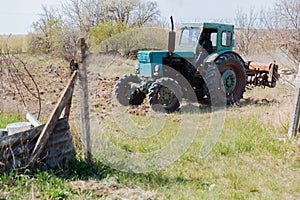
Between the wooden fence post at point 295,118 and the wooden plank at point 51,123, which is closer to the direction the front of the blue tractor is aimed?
the wooden plank

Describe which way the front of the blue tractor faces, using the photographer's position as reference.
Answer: facing the viewer and to the left of the viewer

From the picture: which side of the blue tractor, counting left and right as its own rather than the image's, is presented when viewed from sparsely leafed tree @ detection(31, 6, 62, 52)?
right

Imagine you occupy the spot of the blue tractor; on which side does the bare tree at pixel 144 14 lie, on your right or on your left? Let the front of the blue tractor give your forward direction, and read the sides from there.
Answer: on your right

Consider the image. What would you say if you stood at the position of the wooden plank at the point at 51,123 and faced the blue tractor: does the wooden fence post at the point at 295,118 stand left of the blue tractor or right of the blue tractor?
right

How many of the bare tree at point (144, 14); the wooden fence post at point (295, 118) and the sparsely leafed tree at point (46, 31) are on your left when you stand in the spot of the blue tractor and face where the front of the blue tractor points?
1

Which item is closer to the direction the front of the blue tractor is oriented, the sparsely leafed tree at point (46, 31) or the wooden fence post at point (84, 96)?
the wooden fence post

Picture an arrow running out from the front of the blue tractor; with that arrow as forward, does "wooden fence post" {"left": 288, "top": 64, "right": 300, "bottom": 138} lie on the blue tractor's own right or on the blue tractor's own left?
on the blue tractor's own left

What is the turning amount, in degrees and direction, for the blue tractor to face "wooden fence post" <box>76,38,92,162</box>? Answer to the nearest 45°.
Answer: approximately 45° to its left

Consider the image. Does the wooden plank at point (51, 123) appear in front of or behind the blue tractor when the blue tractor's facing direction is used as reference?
in front
